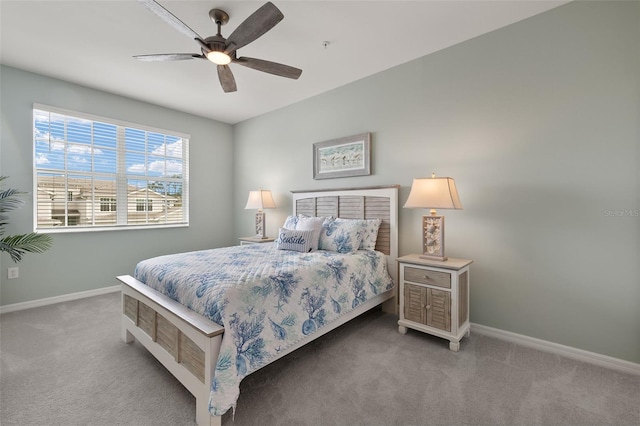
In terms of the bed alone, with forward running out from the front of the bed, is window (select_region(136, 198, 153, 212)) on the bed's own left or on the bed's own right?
on the bed's own right

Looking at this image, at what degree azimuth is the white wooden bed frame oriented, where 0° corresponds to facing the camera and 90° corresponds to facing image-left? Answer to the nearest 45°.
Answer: approximately 45°

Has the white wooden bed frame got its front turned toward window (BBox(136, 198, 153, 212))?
no

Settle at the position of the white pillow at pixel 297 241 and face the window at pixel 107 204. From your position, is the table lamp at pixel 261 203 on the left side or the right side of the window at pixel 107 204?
right

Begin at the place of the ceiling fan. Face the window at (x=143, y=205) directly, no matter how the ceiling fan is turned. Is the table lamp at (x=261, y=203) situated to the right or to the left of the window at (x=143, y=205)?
right

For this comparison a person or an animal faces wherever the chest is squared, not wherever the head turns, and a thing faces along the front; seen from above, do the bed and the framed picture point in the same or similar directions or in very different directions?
same or similar directions

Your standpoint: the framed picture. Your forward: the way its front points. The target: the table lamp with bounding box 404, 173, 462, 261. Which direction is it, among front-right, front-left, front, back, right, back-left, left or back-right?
left

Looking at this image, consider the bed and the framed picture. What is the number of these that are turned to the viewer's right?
0

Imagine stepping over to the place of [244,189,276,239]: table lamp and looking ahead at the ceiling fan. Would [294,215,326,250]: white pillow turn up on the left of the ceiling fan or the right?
left

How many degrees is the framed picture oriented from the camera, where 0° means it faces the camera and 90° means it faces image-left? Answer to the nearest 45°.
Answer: approximately 45°

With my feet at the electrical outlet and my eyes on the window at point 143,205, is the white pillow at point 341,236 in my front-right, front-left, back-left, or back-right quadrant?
front-right

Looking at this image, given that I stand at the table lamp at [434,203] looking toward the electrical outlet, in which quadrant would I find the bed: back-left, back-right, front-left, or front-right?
front-left

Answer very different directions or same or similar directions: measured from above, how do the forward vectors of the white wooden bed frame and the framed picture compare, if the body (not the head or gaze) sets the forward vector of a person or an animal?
same or similar directions

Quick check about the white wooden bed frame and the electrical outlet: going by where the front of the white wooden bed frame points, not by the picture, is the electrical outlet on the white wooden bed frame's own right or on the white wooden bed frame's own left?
on the white wooden bed frame's own right

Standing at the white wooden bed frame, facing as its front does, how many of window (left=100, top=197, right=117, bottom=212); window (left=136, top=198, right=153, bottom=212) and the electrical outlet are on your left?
0

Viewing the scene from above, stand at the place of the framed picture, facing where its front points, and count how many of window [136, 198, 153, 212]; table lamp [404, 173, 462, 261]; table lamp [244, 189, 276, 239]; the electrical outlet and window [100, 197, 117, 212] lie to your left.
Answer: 1

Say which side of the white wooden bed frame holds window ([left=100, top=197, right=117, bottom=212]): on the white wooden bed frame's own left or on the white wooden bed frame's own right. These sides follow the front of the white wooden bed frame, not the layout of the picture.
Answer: on the white wooden bed frame's own right
